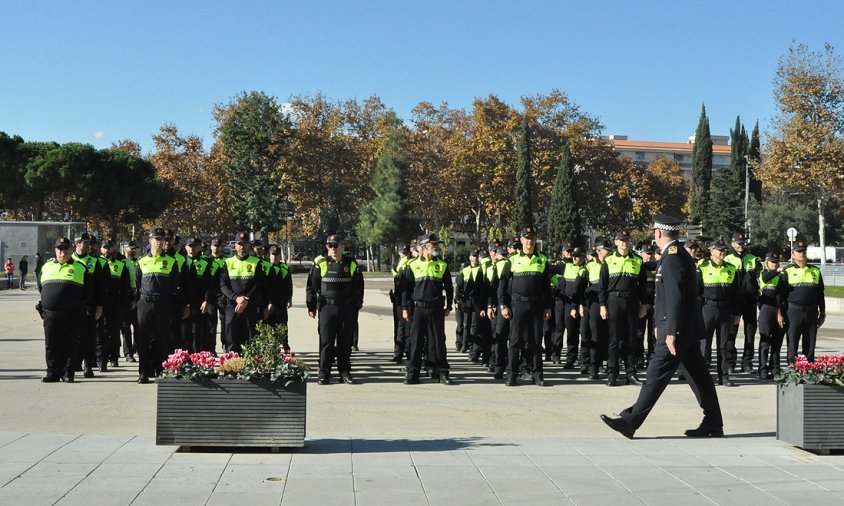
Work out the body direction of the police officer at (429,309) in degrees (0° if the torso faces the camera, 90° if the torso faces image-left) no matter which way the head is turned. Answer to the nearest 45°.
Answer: approximately 0°

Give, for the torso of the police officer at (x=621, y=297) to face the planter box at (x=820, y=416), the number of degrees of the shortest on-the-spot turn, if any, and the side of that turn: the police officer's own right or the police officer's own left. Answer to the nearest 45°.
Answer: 0° — they already face it

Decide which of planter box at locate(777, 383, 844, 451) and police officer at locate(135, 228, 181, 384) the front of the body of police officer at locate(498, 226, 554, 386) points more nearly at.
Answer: the planter box

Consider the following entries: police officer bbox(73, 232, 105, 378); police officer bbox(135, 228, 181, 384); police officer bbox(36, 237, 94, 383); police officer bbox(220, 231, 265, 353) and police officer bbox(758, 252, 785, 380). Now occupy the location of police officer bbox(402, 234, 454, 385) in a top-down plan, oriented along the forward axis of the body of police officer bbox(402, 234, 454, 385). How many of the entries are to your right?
4

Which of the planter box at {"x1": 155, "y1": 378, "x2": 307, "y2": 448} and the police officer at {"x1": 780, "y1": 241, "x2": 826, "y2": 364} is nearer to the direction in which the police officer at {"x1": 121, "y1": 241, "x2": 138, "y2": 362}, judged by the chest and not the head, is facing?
the planter box

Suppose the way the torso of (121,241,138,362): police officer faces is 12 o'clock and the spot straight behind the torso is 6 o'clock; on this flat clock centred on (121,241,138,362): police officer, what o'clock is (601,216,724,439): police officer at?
(601,216,724,439): police officer is roughly at 11 o'clock from (121,241,138,362): police officer.

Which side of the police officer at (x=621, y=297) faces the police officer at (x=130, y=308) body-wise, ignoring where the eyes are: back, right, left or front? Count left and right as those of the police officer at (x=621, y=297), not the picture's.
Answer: right
